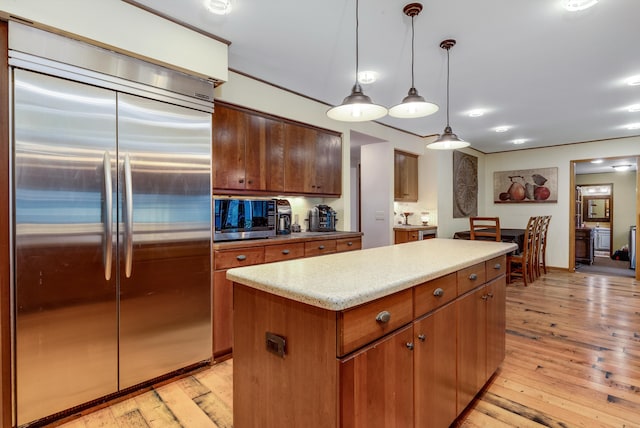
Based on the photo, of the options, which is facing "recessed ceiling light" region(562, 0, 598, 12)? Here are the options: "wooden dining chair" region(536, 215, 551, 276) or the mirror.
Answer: the mirror

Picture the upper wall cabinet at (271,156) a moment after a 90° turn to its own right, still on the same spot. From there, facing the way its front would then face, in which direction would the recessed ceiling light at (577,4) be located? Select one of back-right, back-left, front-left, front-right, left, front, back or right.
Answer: left

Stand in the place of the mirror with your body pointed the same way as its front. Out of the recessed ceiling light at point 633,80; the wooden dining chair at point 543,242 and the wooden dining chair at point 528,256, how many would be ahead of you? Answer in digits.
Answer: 3

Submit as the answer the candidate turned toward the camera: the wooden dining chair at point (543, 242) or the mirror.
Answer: the mirror

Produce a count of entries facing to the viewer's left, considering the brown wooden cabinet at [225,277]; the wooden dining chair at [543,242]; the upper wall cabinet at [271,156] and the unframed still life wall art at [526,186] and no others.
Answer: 1

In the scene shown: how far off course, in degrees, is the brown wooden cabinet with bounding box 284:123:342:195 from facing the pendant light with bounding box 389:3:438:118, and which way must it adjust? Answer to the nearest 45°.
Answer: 0° — it already faces it

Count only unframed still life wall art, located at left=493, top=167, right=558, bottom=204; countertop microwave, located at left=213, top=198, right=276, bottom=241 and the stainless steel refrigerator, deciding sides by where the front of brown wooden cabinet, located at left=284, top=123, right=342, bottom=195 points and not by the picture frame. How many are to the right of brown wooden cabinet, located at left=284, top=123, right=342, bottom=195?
2

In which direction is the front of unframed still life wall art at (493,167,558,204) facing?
toward the camera

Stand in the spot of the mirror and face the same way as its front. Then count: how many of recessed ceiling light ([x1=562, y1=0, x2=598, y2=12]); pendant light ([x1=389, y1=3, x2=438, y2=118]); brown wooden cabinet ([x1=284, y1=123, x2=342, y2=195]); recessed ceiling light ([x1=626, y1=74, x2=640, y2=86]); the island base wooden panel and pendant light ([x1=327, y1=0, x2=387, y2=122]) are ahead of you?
6

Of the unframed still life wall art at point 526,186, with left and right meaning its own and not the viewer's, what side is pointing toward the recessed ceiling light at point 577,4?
front

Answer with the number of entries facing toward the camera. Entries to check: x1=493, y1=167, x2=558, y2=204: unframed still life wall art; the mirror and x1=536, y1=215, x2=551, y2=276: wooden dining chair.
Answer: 2

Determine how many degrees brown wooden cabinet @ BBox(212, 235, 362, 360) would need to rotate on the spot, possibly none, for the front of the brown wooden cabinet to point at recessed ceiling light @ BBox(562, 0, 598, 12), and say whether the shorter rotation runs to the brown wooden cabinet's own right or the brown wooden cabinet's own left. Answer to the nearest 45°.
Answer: approximately 45° to the brown wooden cabinet's own left

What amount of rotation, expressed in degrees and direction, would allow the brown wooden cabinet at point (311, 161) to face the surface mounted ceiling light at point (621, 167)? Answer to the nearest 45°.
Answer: approximately 90° to its left

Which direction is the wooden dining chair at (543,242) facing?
to the viewer's left

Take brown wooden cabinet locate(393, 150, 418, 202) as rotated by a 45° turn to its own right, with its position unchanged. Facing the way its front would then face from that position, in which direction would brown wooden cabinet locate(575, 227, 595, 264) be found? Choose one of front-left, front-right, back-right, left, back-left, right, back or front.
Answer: back-left

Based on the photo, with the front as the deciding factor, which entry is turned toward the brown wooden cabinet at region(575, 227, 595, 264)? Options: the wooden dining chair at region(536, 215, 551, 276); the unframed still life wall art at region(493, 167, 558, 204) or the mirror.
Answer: the mirror

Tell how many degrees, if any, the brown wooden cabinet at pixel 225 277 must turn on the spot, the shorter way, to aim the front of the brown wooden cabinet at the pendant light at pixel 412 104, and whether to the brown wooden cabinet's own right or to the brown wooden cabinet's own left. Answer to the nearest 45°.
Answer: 0° — it already faces it
